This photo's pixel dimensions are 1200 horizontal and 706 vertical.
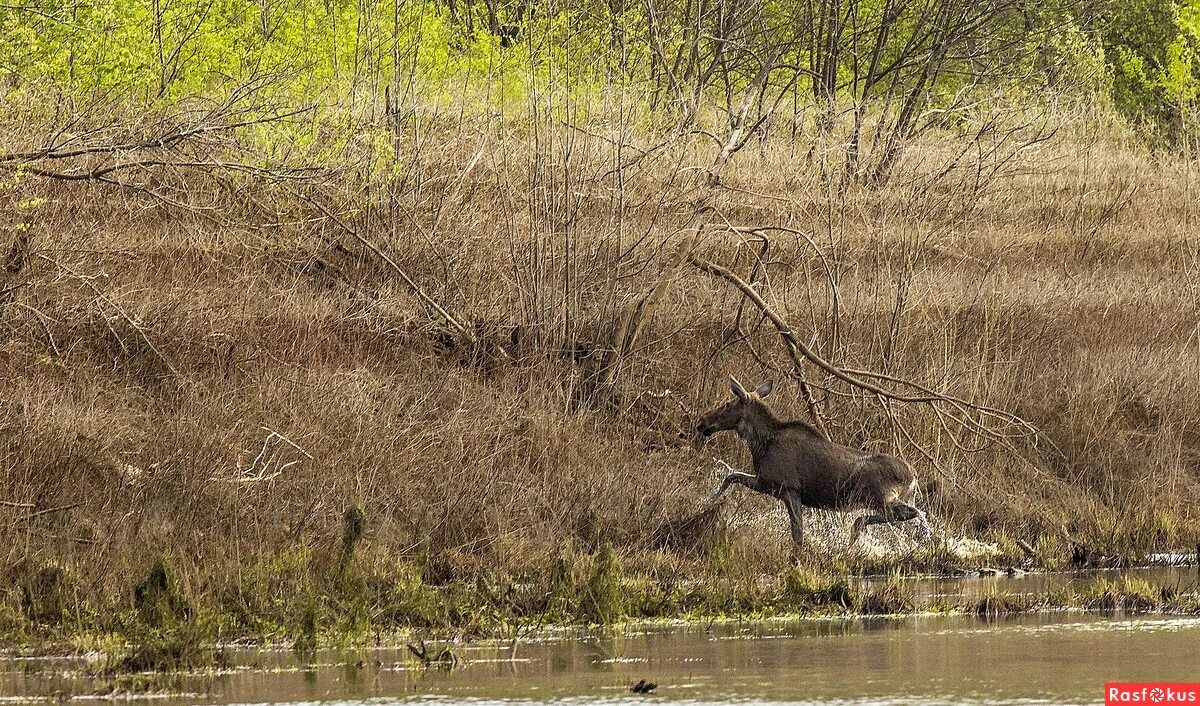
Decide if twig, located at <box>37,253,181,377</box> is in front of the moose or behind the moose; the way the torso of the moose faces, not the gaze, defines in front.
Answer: in front

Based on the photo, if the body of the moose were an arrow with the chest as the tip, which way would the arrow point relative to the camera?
to the viewer's left

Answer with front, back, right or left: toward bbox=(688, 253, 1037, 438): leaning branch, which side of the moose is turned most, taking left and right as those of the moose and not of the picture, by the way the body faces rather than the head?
right

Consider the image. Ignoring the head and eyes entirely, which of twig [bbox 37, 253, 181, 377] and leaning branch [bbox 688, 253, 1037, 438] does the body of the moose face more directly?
the twig
